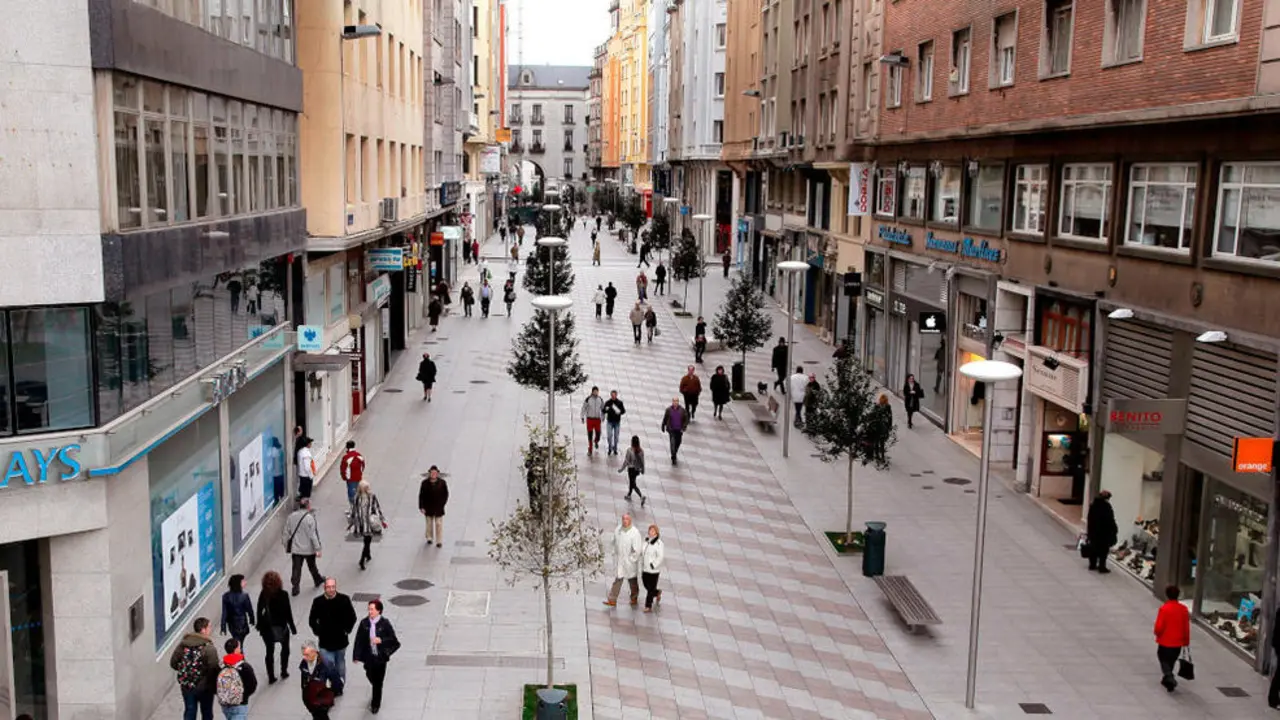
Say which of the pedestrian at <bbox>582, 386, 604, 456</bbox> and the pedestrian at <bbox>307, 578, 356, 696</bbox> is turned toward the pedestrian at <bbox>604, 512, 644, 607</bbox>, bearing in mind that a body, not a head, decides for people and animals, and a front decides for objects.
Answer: the pedestrian at <bbox>582, 386, 604, 456</bbox>

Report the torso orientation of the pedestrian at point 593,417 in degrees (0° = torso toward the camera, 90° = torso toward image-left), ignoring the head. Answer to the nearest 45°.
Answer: approximately 0°

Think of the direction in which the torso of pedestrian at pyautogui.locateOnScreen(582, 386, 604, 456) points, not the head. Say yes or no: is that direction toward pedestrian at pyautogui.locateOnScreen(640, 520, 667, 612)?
yes

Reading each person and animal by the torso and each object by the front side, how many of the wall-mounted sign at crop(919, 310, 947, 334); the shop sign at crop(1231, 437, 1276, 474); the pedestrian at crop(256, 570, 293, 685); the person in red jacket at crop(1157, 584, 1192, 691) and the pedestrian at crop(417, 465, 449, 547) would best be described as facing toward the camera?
3

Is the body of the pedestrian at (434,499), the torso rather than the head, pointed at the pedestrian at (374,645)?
yes

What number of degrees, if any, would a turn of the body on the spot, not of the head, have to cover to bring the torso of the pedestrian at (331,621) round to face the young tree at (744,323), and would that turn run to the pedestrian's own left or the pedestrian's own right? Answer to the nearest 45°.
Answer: approximately 135° to the pedestrian's own left

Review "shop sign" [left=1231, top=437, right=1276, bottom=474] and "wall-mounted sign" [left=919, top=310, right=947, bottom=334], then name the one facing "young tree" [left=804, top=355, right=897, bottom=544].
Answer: the wall-mounted sign

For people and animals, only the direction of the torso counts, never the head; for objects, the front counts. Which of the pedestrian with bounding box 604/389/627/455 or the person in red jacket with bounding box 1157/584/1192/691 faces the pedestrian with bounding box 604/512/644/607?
the pedestrian with bounding box 604/389/627/455

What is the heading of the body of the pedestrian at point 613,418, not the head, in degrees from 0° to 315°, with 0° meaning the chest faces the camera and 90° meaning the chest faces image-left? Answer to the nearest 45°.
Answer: approximately 0°

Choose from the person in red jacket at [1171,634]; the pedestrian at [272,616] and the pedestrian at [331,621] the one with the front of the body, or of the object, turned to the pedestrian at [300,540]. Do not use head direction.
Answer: the pedestrian at [272,616]
